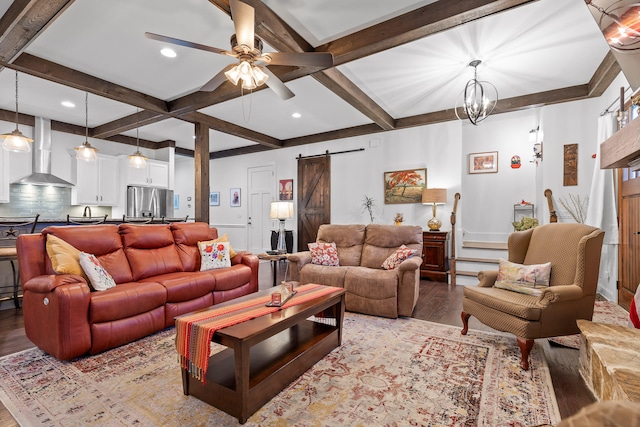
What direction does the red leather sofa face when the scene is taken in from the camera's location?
facing the viewer and to the right of the viewer

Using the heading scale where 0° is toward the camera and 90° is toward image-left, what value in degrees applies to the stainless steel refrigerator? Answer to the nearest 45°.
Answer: approximately 315°

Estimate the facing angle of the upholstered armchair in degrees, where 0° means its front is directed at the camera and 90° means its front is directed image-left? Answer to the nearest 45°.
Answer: approximately 45°

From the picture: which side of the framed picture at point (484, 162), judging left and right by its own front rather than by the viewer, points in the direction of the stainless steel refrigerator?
right

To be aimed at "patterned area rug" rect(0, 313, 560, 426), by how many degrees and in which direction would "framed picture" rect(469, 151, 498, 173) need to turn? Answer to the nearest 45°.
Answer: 0° — it already faces it

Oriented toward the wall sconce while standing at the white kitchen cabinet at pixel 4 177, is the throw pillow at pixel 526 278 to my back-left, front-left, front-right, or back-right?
front-right

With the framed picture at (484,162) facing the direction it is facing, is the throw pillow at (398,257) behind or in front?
in front

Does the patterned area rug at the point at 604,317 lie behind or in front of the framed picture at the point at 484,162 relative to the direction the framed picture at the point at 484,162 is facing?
in front

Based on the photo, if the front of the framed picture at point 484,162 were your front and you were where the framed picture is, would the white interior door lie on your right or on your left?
on your right

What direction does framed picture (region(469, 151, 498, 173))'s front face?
toward the camera

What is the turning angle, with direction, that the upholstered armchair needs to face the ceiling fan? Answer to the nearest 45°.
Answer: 0° — it already faces it

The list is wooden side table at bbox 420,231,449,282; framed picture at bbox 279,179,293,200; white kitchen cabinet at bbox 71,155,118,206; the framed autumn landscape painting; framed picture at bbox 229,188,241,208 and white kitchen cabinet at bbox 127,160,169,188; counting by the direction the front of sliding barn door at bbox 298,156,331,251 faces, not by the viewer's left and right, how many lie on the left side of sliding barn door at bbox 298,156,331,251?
2

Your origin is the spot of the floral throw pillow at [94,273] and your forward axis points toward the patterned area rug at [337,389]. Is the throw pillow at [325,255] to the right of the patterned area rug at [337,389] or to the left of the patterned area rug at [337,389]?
left

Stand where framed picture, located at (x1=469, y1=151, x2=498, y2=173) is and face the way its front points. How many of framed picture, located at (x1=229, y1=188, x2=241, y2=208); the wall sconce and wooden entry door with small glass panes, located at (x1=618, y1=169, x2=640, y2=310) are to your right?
1

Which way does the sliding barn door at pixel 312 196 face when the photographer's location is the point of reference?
facing the viewer and to the left of the viewer
